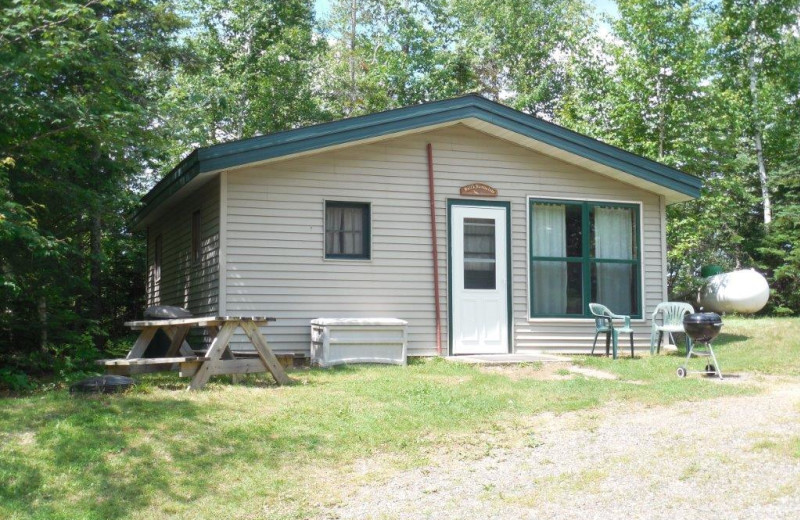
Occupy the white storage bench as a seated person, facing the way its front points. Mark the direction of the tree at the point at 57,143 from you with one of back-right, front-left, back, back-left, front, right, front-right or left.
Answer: right

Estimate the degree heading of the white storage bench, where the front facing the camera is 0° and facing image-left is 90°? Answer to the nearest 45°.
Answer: approximately 0°

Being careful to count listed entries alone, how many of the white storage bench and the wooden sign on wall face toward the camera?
2

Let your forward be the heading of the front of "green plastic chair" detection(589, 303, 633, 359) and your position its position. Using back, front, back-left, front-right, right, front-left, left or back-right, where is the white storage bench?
right

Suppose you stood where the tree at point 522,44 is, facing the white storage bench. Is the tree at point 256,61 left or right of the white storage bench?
right

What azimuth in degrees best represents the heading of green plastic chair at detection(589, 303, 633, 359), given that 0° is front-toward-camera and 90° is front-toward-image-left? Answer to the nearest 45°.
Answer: approximately 315°

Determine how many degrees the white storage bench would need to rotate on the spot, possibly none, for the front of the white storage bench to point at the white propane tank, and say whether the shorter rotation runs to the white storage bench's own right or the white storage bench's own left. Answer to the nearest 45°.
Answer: approximately 135° to the white storage bench's own left

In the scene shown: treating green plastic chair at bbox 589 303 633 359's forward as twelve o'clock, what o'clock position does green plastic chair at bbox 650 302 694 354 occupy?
green plastic chair at bbox 650 302 694 354 is roughly at 10 o'clock from green plastic chair at bbox 589 303 633 359.

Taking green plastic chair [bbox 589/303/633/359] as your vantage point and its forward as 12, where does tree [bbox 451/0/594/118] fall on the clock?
The tree is roughly at 7 o'clock from the green plastic chair.
